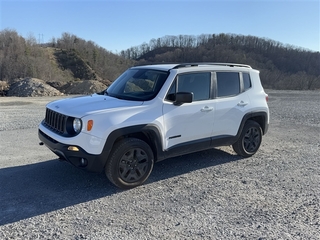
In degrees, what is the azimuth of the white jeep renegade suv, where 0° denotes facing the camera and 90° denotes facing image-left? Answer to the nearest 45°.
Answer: approximately 45°
